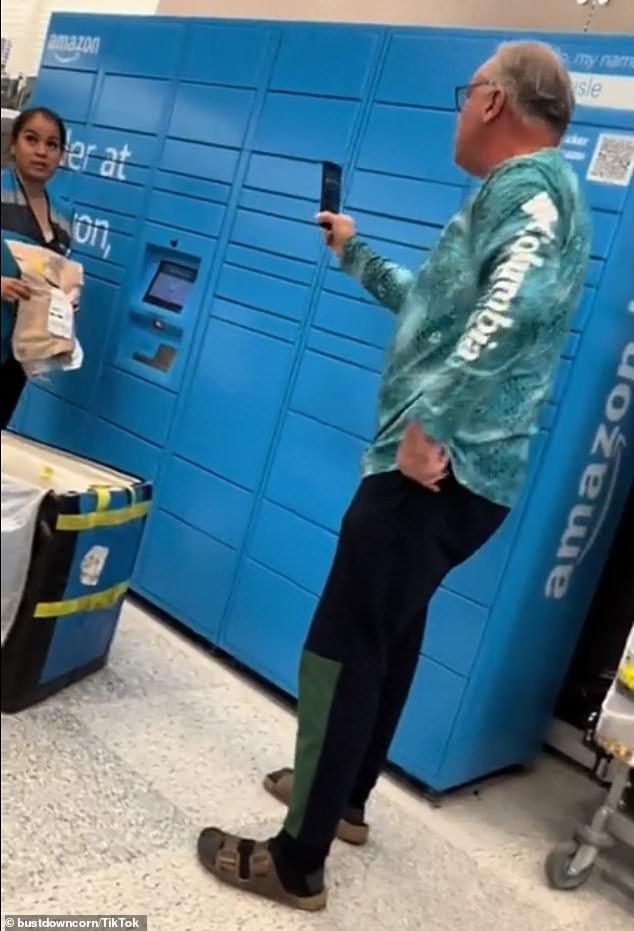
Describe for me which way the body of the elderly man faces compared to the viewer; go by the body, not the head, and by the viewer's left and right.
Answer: facing to the left of the viewer

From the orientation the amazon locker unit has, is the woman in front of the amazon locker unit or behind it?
in front

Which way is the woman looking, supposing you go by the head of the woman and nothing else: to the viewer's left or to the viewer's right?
to the viewer's right

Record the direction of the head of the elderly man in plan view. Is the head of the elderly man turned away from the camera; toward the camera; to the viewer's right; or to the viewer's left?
to the viewer's left

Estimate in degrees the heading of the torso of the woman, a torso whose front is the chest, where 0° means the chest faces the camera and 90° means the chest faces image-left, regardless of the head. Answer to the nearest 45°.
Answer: approximately 315°

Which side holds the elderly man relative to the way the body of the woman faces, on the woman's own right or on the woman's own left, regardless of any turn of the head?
on the woman's own left

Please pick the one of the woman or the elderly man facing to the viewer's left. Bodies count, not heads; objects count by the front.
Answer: the elderly man
